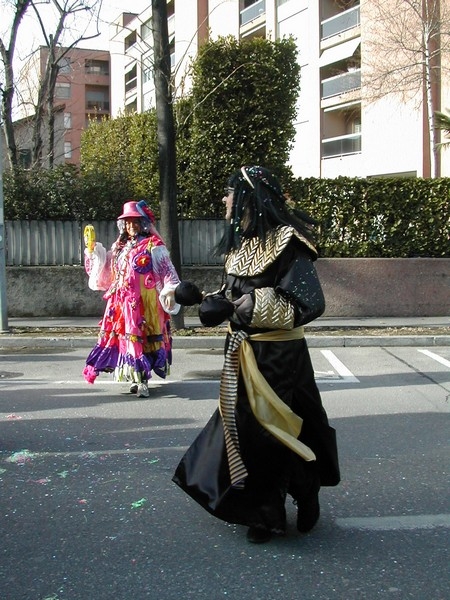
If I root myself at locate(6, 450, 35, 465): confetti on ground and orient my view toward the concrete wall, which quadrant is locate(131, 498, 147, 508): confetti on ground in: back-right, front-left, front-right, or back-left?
back-right

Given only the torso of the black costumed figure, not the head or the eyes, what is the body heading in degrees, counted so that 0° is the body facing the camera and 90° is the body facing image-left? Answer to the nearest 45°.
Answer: approximately 90°

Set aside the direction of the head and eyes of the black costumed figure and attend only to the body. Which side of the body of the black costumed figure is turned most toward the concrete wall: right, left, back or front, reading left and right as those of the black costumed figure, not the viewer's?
right

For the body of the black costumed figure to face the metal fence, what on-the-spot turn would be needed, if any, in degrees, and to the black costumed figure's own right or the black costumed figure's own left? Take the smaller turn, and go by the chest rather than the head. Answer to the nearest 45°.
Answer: approximately 90° to the black costumed figure's own right

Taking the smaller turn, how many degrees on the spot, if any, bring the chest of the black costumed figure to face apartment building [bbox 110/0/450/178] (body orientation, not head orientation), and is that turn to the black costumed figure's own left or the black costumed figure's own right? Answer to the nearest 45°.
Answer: approximately 90° to the black costumed figure's own right

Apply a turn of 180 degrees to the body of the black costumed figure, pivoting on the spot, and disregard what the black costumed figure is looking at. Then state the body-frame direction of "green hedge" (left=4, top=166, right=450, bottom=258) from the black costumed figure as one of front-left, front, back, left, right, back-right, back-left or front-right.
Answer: left

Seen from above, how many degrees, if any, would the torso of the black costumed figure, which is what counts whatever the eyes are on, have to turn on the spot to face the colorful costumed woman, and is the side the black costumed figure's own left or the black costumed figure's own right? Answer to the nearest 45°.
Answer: approximately 90° to the black costumed figure's own right
